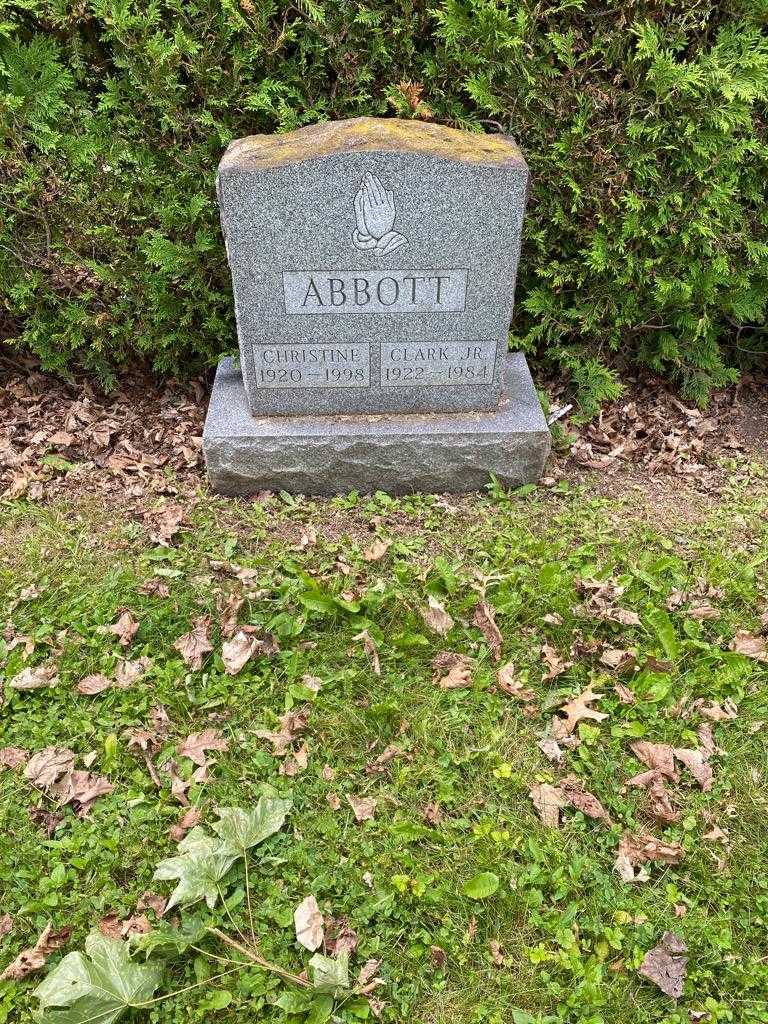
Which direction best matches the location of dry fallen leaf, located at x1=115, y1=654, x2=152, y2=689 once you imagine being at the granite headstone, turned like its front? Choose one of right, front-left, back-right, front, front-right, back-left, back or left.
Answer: front-right

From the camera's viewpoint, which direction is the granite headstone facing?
toward the camera

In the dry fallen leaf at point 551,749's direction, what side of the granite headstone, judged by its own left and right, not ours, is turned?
front

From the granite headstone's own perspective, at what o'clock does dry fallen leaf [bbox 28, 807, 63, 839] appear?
The dry fallen leaf is roughly at 1 o'clock from the granite headstone.

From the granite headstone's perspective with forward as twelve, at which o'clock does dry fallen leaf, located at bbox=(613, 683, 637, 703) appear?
The dry fallen leaf is roughly at 11 o'clock from the granite headstone.

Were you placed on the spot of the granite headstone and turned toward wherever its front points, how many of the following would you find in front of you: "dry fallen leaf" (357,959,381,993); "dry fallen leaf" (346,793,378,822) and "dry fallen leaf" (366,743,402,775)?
3

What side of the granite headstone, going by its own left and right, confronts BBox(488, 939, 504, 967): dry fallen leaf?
front

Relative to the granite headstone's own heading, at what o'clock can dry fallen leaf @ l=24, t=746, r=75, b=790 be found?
The dry fallen leaf is roughly at 1 o'clock from the granite headstone.

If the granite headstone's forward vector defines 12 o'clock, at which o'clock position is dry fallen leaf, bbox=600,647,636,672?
The dry fallen leaf is roughly at 11 o'clock from the granite headstone.

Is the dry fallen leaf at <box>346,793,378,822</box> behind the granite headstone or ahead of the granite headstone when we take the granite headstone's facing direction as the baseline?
ahead

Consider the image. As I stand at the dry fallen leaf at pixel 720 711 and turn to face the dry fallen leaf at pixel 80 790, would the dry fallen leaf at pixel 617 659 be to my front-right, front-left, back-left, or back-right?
front-right

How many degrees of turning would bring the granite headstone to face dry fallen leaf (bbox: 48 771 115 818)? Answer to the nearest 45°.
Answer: approximately 45° to its right

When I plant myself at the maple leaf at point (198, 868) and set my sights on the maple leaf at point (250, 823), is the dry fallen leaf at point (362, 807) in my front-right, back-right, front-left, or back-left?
front-right

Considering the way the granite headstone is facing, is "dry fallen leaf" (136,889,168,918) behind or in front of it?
in front

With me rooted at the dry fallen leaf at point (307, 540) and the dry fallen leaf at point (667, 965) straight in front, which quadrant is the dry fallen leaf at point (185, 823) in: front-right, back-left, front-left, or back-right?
front-right
